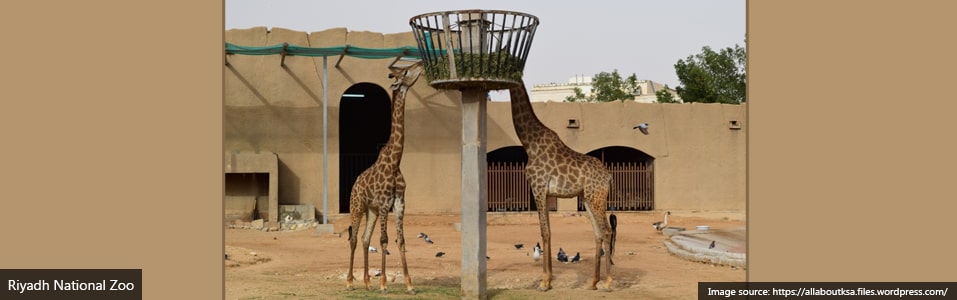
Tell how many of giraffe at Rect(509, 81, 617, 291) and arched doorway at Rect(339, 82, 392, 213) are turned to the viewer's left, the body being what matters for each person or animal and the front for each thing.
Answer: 1

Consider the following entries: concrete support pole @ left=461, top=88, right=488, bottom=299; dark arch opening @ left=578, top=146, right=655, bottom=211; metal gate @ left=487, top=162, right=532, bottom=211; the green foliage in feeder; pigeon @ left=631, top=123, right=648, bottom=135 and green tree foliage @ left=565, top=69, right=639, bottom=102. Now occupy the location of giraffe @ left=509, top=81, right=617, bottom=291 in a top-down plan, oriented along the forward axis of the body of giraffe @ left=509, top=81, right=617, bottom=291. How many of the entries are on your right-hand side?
4

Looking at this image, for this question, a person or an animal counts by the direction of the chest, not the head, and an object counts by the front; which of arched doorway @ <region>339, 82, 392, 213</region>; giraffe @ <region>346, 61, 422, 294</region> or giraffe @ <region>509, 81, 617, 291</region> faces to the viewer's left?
giraffe @ <region>509, 81, 617, 291</region>

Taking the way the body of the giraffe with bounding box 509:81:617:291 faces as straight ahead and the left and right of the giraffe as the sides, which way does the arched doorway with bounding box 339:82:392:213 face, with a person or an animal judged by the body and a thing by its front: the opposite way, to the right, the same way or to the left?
to the left

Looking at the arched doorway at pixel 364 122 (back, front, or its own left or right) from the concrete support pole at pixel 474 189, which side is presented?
front

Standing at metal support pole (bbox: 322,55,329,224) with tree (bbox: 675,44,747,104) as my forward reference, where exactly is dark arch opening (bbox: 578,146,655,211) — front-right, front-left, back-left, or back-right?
front-right

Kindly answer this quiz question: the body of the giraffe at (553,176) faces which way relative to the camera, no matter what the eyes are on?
to the viewer's left

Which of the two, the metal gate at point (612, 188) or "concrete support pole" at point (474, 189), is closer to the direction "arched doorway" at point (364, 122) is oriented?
the concrete support pole

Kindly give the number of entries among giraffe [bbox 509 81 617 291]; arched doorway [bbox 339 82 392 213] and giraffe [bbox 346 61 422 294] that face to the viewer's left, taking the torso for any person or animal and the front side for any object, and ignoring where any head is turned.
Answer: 1

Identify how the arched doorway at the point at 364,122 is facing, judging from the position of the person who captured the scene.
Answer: facing the viewer

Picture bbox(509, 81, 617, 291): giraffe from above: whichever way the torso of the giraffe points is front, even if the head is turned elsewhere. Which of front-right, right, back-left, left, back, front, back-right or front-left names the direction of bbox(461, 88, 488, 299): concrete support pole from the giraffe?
front-left

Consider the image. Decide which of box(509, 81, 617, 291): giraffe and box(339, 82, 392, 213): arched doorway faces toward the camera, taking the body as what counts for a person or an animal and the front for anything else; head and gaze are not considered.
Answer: the arched doorway

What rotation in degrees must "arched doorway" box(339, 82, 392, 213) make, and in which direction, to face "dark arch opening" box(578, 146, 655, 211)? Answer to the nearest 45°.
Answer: approximately 45° to its left
